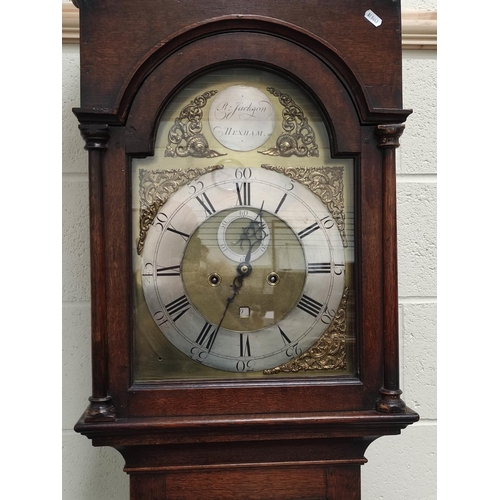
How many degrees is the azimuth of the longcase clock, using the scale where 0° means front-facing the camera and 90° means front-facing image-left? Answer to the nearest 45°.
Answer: approximately 0°
